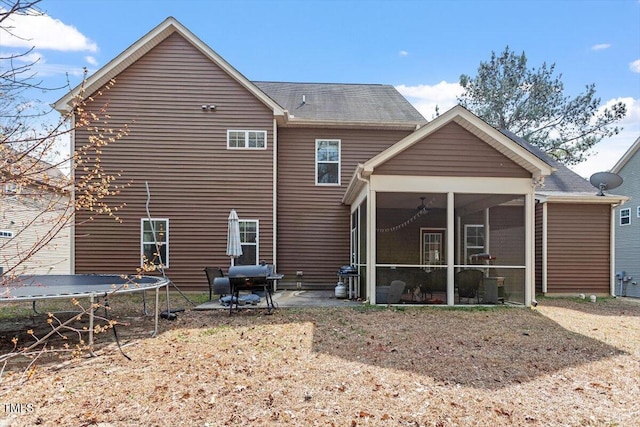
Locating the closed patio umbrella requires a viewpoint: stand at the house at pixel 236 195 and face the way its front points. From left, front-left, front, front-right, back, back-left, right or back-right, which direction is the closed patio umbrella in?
back

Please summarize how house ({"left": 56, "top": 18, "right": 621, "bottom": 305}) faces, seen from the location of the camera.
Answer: facing away from the viewer
